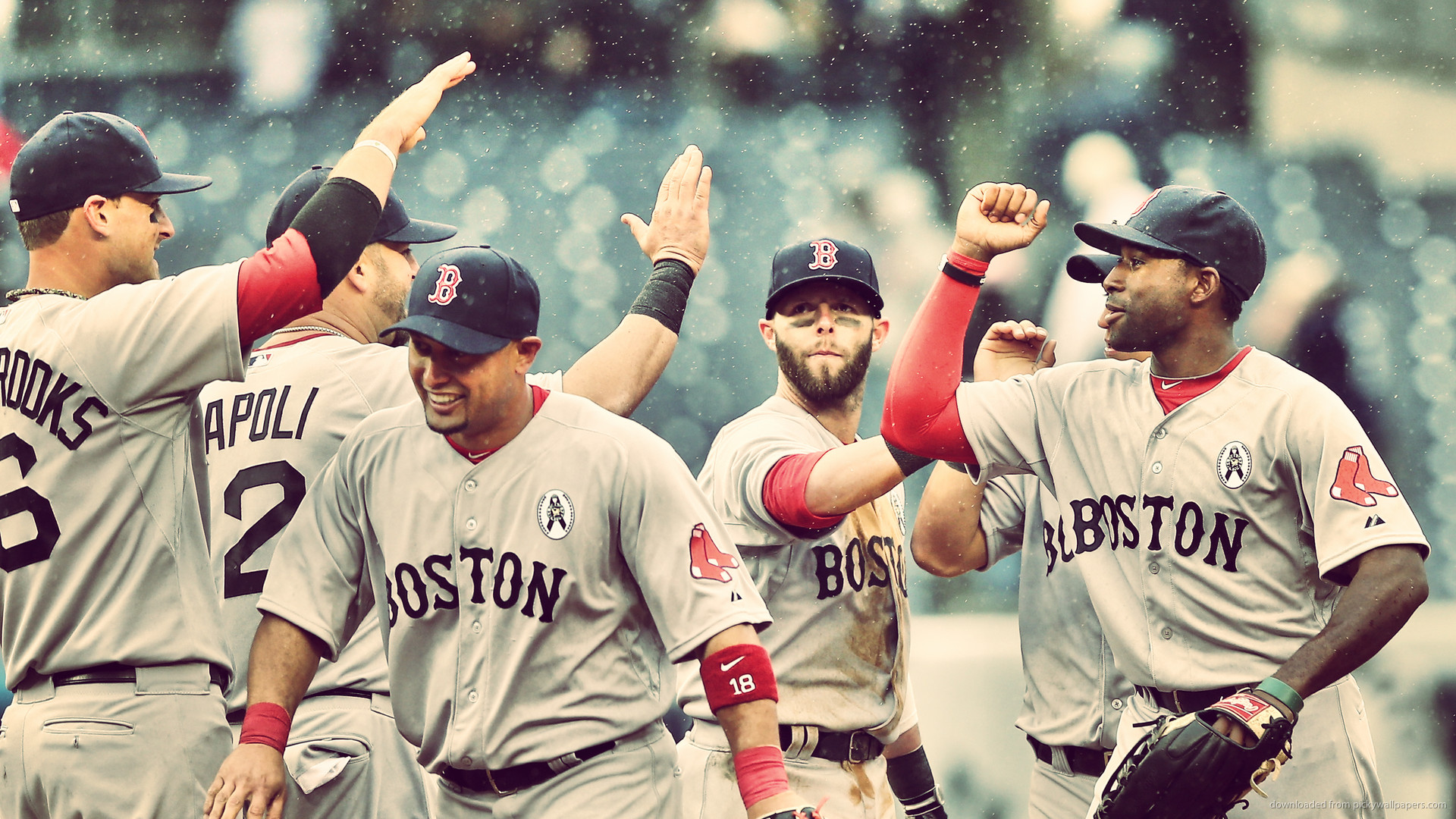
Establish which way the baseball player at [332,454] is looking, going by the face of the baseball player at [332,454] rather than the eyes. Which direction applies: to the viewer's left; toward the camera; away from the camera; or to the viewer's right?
to the viewer's right

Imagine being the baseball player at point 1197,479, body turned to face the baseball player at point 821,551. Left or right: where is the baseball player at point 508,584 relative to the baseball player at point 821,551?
left

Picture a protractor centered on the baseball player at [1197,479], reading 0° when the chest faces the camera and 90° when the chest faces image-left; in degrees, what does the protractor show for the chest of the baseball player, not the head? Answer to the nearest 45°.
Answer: approximately 45°

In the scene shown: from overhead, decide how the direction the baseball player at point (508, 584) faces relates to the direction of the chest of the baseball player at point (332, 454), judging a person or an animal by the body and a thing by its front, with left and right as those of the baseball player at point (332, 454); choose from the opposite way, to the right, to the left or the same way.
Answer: the opposite way

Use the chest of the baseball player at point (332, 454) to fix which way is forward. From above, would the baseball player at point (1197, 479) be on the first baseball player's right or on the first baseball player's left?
on the first baseball player's right

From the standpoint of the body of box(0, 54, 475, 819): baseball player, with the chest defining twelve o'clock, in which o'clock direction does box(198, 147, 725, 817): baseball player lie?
box(198, 147, 725, 817): baseball player is roughly at 12 o'clock from box(0, 54, 475, 819): baseball player.

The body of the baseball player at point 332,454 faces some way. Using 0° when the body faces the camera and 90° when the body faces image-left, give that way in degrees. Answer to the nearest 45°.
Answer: approximately 225°
